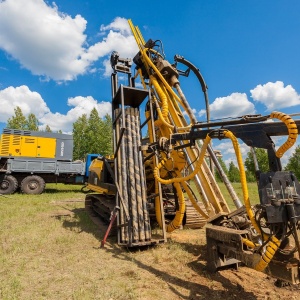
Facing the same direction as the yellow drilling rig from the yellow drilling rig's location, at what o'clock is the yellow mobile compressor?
The yellow mobile compressor is roughly at 6 o'clock from the yellow drilling rig.

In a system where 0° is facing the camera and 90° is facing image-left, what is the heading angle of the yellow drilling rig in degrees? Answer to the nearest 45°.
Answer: approximately 315°

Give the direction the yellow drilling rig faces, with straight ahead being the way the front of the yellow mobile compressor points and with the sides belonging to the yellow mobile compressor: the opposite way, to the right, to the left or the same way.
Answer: to the right

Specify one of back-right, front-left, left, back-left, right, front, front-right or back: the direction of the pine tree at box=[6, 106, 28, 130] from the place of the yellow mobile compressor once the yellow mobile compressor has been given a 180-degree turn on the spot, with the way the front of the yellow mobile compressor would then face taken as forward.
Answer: right

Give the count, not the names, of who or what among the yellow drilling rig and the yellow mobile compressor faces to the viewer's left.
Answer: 0

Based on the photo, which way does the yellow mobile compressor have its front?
to the viewer's right

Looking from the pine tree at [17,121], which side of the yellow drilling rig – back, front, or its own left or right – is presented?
back
